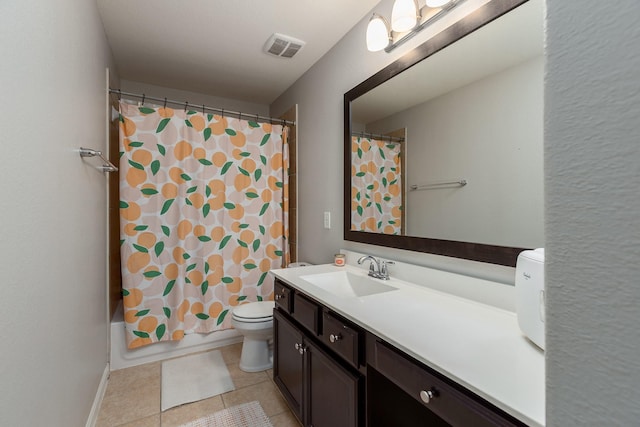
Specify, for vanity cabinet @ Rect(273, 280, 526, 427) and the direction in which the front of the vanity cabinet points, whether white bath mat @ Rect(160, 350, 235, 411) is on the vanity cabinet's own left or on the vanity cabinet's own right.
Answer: on the vanity cabinet's own right

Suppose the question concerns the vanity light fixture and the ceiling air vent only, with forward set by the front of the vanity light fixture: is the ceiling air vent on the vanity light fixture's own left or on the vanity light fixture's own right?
on the vanity light fixture's own right

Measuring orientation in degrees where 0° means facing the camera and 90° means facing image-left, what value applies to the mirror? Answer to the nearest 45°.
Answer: approximately 45°
